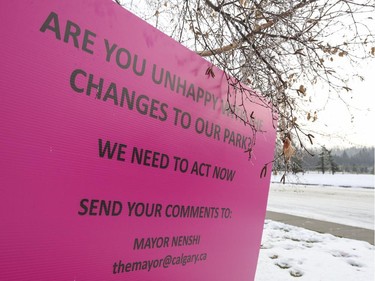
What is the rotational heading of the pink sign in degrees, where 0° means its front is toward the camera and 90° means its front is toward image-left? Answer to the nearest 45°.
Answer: approximately 315°
